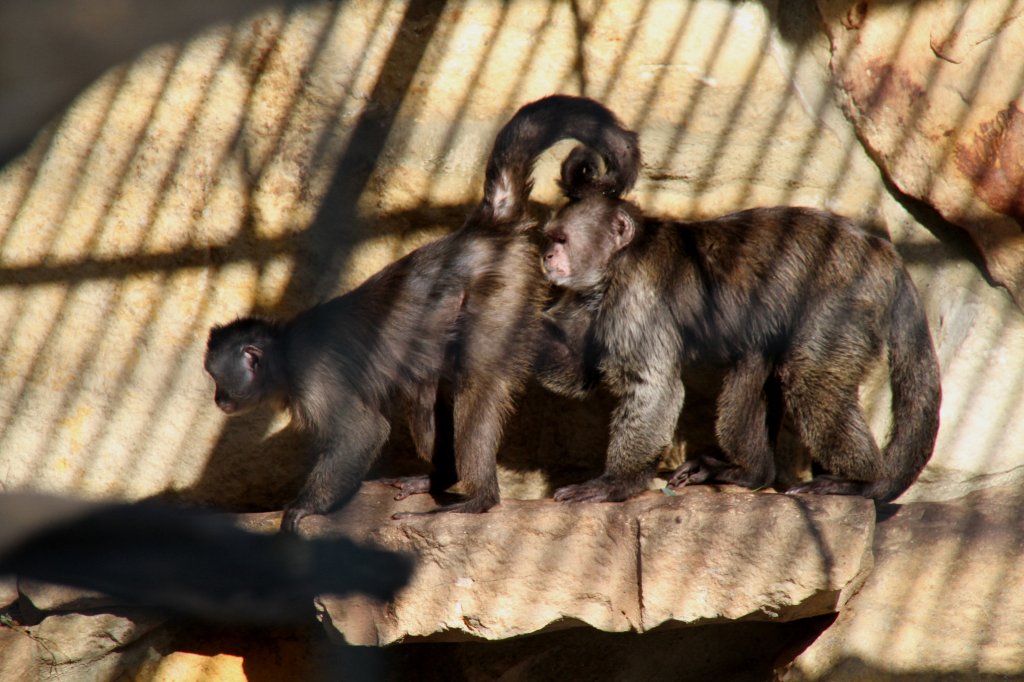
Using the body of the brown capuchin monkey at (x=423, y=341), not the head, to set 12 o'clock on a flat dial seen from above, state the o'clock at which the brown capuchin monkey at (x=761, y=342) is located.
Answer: the brown capuchin monkey at (x=761, y=342) is roughly at 6 o'clock from the brown capuchin monkey at (x=423, y=341).

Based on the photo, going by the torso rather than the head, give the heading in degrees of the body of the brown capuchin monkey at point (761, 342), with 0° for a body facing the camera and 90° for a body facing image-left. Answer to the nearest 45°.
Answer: approximately 90°

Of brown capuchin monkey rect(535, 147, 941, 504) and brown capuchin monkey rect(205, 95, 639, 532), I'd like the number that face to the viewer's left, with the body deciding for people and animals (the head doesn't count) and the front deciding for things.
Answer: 2

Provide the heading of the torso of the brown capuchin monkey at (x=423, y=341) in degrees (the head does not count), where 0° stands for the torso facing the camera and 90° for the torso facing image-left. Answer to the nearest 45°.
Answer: approximately 90°

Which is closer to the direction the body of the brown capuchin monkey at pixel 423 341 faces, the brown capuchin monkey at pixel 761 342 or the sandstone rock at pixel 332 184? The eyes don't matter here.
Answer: the sandstone rock
